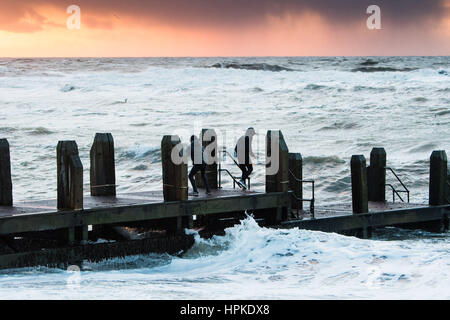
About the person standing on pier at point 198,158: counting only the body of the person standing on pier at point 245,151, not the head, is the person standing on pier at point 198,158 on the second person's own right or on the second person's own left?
on the second person's own right
